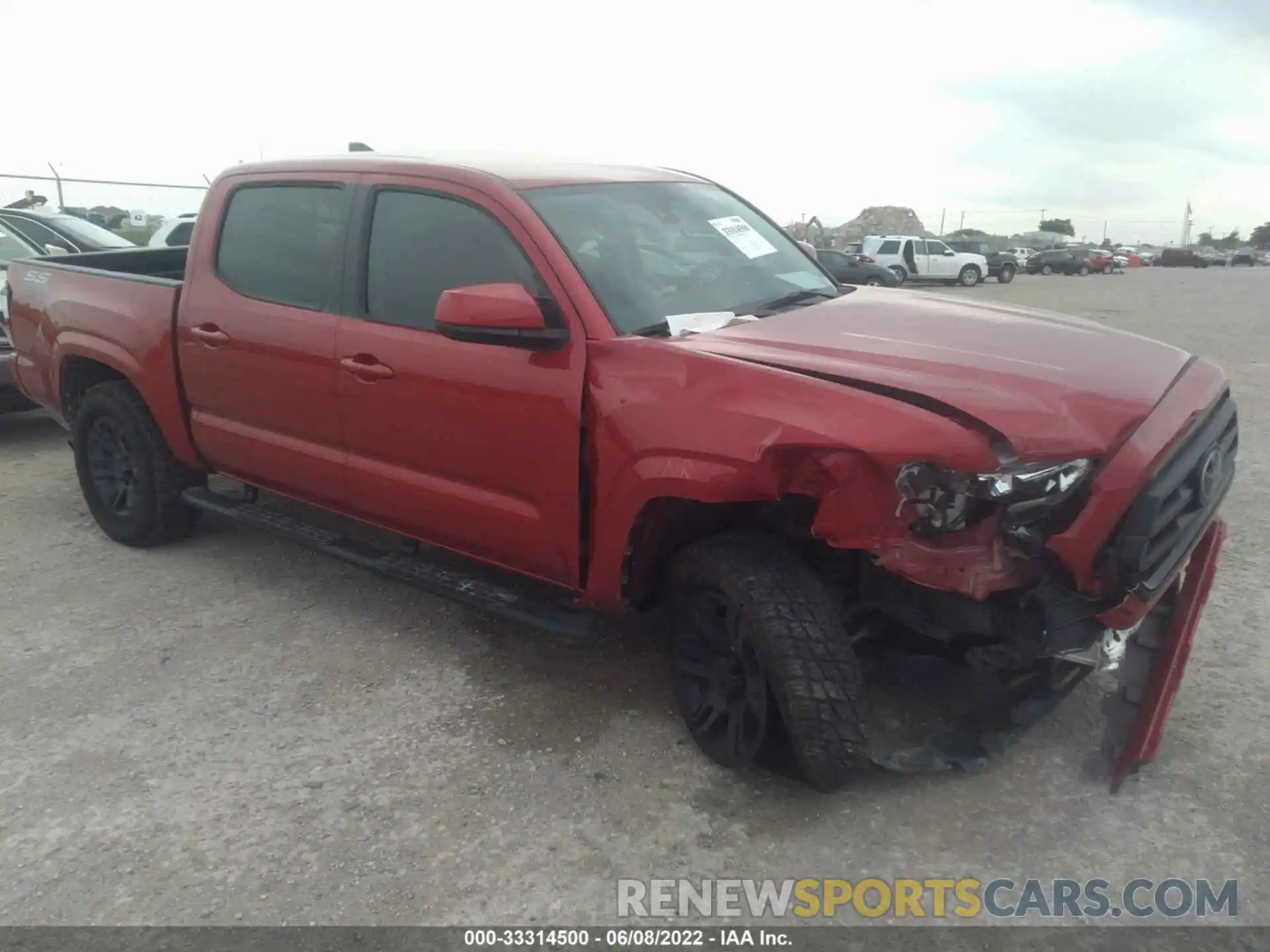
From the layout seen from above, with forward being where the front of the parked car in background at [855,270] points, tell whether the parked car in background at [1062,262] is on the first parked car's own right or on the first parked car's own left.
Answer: on the first parked car's own left

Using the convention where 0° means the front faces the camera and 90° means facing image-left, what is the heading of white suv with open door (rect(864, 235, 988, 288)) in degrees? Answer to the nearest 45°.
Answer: approximately 270°

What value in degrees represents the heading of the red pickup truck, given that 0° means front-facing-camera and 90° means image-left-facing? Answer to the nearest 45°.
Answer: approximately 315°

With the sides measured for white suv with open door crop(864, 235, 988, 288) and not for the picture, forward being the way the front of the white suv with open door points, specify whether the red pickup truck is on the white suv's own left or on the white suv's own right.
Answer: on the white suv's own right

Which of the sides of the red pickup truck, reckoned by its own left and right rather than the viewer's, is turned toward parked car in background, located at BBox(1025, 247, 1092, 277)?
left

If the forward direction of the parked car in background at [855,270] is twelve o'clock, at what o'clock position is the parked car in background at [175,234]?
the parked car in background at [175,234] is roughly at 6 o'clock from the parked car in background at [855,270].

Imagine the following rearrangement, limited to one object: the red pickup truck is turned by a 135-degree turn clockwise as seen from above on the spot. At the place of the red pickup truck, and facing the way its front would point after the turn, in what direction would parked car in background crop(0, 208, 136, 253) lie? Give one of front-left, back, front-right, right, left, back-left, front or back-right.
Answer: front-right

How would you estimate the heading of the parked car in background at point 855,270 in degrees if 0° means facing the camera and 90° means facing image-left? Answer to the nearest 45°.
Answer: approximately 270°

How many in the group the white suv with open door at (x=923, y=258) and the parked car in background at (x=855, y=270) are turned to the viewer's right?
2

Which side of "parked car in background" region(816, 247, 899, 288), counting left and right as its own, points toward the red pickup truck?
right

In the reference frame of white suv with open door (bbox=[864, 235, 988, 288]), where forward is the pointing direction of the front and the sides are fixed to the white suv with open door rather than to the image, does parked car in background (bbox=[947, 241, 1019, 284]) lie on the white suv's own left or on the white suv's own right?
on the white suv's own left
